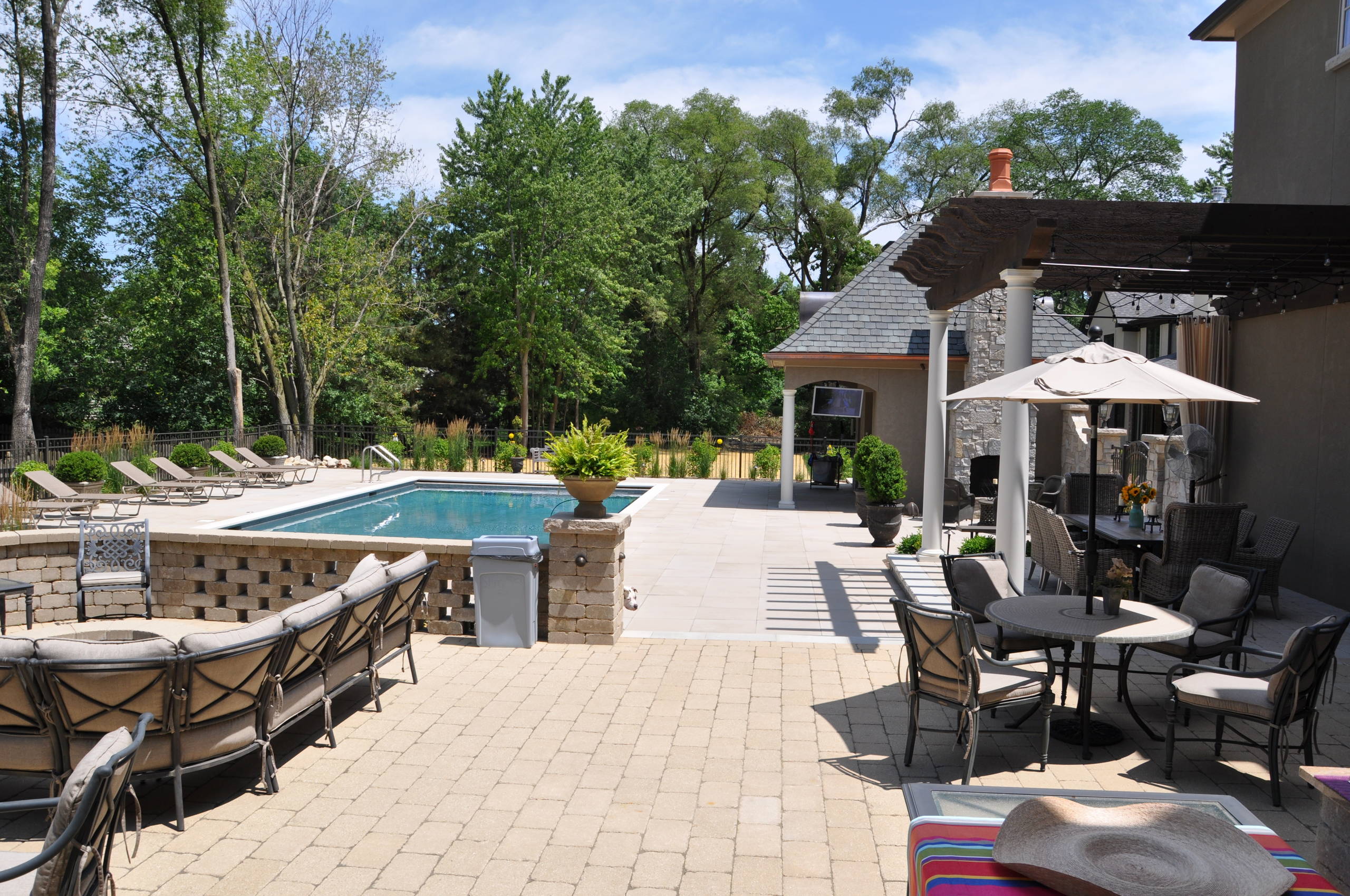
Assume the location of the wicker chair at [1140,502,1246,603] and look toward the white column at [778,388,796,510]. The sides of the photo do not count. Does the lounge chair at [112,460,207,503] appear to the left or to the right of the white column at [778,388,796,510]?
left

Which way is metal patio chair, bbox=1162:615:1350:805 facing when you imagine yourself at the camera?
facing away from the viewer and to the left of the viewer

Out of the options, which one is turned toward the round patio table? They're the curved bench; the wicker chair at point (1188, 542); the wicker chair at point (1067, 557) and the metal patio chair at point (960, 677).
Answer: the metal patio chair

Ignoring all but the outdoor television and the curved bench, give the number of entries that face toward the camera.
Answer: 1

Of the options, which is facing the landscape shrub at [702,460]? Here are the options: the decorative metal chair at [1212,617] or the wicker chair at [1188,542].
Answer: the wicker chair

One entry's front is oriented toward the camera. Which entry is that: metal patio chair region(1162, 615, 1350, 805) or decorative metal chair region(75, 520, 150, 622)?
the decorative metal chair

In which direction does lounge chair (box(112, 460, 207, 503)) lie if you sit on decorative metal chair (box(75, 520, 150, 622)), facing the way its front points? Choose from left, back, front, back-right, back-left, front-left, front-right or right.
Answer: back

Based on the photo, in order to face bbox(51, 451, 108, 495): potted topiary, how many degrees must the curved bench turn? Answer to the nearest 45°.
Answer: approximately 45° to its right

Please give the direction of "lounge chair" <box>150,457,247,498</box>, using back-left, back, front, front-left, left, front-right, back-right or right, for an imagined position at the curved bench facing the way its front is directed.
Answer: front-right

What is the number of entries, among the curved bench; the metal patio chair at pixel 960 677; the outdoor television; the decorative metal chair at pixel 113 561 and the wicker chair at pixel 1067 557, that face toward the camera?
2

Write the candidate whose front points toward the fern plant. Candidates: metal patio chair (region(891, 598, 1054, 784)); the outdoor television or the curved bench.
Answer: the outdoor television

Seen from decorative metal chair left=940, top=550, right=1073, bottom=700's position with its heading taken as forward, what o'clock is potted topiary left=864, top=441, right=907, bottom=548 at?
The potted topiary is roughly at 7 o'clock from the decorative metal chair.

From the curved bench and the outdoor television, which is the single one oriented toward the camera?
the outdoor television

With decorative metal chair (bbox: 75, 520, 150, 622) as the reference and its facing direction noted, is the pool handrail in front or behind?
behind

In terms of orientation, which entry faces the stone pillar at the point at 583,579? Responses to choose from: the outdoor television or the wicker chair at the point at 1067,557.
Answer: the outdoor television

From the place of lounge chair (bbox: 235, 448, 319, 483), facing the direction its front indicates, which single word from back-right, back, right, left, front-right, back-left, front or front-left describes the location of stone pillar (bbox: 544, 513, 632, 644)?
front-right

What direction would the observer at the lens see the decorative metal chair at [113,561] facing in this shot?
facing the viewer
